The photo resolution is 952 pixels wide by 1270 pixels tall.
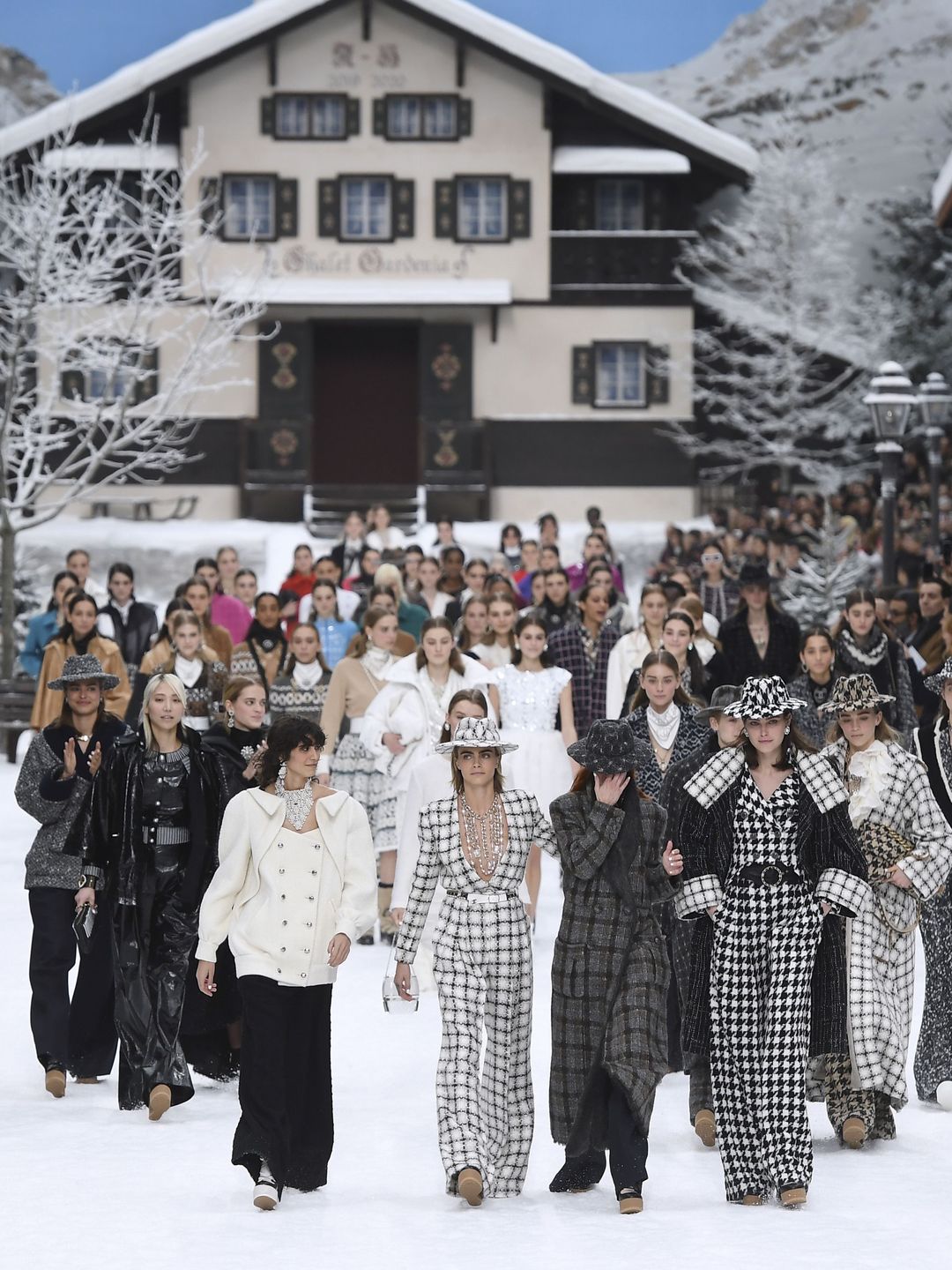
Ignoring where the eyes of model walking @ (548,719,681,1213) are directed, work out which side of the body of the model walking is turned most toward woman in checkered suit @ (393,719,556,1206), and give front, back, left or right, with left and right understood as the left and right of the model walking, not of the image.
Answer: right

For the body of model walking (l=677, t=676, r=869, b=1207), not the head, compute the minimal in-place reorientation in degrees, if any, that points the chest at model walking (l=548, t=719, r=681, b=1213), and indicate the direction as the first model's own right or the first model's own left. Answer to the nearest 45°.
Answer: approximately 90° to the first model's own right

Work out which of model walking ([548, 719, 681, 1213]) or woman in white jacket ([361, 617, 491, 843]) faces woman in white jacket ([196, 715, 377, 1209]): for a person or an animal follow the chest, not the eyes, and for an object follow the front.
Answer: woman in white jacket ([361, 617, 491, 843])

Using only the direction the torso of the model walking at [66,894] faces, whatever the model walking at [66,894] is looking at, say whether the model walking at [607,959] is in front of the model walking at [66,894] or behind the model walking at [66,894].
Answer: in front

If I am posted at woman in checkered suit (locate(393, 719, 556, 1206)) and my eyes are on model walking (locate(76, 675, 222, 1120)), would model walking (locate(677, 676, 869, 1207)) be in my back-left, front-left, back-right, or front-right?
back-right

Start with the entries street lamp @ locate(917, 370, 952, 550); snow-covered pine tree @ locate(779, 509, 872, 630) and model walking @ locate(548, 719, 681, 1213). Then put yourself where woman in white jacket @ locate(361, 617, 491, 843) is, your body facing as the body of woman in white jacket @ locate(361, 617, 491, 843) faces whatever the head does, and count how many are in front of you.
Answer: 1

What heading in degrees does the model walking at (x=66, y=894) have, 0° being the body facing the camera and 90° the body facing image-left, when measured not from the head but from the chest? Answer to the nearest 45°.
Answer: approximately 0°

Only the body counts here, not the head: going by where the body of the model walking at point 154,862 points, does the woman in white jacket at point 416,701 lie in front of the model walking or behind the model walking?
behind
